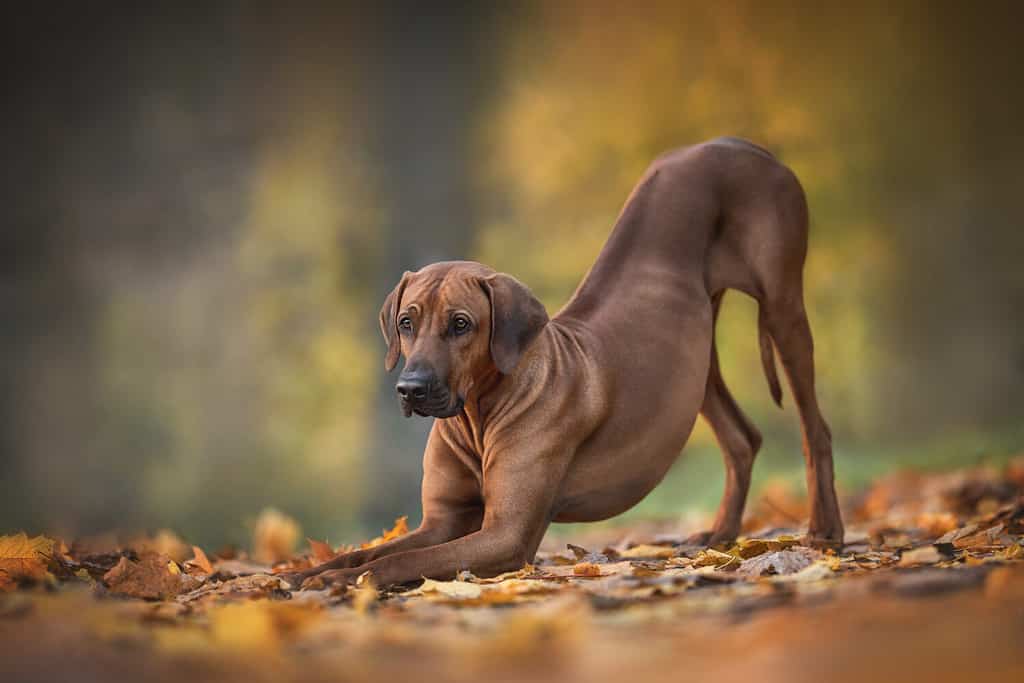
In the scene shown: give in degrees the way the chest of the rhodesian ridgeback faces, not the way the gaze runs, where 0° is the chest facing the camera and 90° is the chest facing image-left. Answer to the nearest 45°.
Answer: approximately 45°

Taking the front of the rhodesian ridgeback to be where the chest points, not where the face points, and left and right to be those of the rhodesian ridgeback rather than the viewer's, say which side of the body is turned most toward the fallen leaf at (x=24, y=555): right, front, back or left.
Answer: front

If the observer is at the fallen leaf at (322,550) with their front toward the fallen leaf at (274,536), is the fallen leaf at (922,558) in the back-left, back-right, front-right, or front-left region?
back-right

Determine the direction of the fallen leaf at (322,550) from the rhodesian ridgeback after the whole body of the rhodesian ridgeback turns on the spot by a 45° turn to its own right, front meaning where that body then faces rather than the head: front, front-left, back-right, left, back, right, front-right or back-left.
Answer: front

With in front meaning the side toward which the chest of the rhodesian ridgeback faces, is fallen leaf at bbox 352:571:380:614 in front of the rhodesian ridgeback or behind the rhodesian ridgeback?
in front

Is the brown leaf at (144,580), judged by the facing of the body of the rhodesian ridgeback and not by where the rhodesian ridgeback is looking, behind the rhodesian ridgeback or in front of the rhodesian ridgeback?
in front
